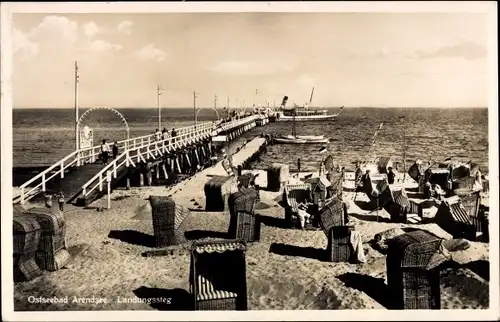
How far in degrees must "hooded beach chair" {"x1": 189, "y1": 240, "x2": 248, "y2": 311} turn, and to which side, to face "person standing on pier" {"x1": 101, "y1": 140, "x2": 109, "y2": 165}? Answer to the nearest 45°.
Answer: approximately 135° to its right

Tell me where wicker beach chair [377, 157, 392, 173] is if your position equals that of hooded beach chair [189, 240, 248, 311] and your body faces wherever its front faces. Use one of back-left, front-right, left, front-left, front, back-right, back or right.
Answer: back-left

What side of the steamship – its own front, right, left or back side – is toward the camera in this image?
right

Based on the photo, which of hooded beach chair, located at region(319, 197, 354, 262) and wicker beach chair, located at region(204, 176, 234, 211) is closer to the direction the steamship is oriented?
the hooded beach chair

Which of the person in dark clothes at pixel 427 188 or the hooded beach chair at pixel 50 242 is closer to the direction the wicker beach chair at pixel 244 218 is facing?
the person in dark clothes

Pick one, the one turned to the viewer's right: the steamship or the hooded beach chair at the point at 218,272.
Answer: the steamship

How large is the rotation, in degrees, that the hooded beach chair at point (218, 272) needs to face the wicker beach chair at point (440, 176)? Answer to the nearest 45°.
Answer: approximately 90° to its left
